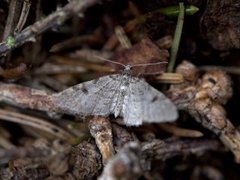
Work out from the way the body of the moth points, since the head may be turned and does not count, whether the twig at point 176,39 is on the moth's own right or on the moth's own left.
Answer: on the moth's own right

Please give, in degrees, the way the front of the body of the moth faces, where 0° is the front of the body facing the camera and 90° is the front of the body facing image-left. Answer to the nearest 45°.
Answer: approximately 180°
